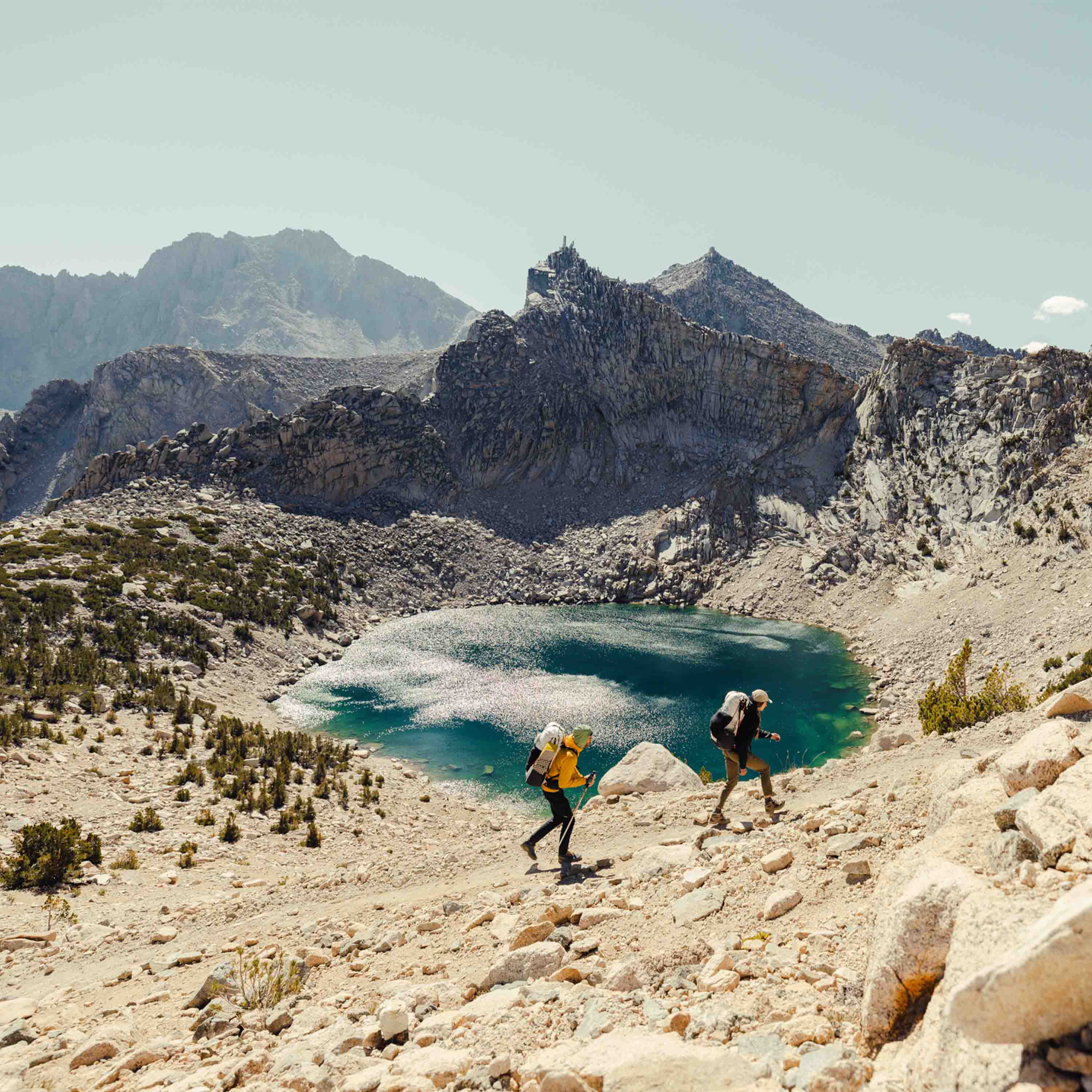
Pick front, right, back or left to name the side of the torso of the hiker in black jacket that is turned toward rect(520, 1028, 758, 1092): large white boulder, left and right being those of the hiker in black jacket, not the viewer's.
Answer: right

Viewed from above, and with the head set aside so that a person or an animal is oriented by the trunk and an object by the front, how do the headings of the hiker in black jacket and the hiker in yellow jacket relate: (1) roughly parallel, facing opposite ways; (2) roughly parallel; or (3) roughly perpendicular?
roughly parallel

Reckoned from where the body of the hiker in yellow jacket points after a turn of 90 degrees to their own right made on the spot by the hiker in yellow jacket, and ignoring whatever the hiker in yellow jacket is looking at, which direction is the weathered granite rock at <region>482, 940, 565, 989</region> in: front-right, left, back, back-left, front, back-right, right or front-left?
front

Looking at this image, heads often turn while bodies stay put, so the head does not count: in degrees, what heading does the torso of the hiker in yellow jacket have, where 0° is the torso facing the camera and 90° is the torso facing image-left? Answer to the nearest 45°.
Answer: approximately 270°

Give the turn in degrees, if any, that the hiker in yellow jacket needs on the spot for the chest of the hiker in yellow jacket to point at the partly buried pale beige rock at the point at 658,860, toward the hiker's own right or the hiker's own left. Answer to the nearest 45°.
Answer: approximately 45° to the hiker's own right

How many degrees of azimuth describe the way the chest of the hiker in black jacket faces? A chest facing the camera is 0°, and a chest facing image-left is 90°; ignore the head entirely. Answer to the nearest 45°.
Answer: approximately 270°

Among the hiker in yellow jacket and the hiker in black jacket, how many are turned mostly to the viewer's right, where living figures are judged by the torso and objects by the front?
2

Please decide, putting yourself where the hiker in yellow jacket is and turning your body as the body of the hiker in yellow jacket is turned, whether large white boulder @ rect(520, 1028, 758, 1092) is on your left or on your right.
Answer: on your right
